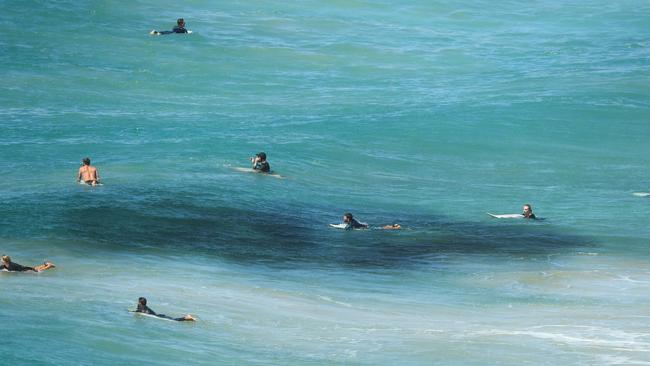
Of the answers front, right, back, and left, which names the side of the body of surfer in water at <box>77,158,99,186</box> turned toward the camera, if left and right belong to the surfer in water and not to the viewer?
back

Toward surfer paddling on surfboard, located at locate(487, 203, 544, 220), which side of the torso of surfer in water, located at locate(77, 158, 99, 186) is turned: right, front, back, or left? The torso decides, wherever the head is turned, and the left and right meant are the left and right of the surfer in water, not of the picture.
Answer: right

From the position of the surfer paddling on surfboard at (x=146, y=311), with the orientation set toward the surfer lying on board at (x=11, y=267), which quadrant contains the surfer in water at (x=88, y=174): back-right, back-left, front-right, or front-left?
front-right

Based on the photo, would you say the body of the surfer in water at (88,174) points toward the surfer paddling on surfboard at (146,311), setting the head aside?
no

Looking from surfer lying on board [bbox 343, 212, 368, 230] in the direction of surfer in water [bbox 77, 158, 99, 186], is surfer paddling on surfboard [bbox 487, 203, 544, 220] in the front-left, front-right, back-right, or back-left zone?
back-right

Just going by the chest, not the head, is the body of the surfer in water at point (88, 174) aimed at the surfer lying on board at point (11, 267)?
no

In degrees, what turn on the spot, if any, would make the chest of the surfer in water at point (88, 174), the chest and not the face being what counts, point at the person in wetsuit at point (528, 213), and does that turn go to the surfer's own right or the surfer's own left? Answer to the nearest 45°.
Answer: approximately 90° to the surfer's own right

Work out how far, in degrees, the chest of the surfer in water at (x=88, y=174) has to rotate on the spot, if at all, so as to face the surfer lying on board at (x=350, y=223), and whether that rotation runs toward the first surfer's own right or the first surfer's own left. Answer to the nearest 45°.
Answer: approximately 135° to the first surfer's own right
